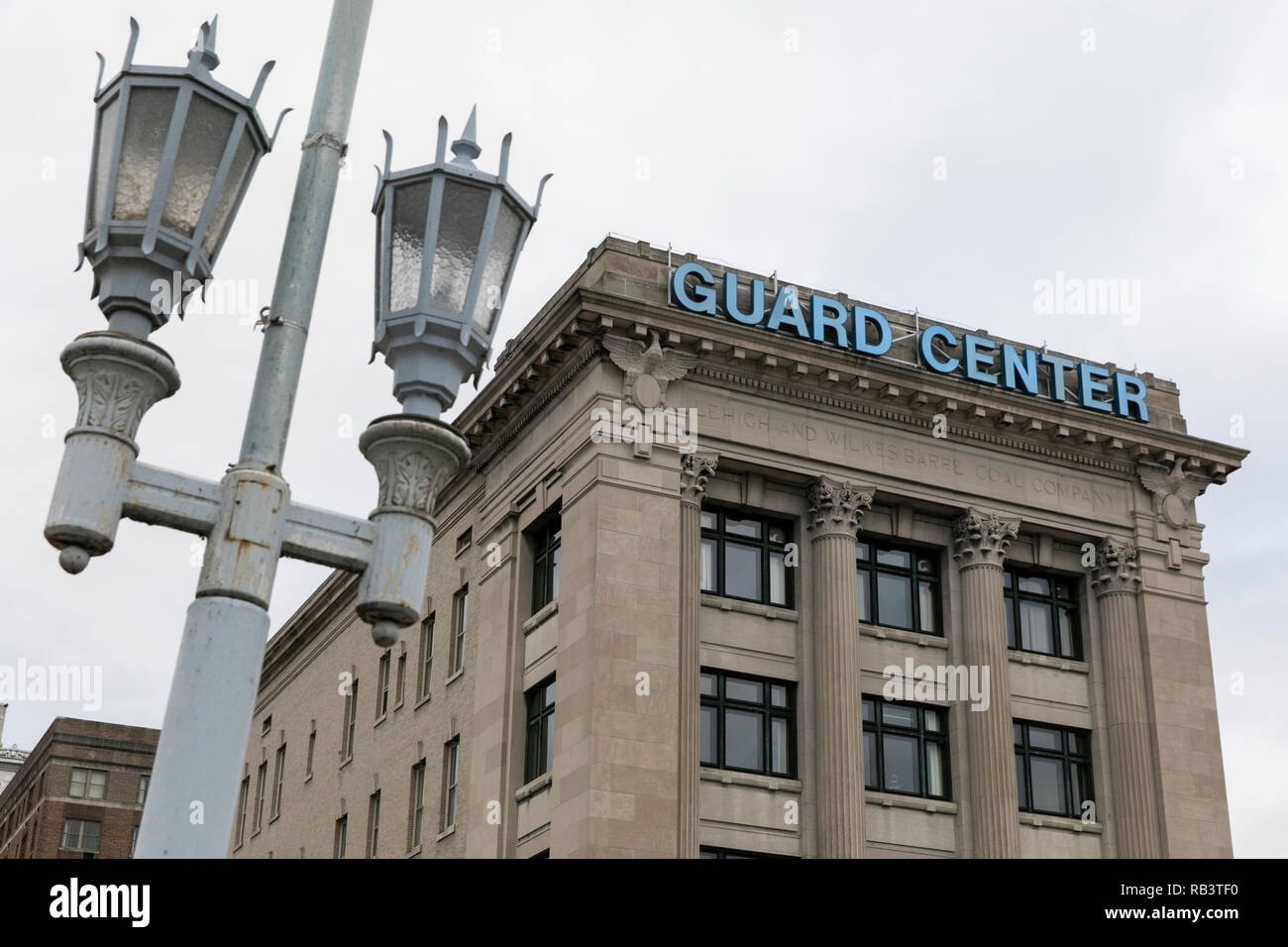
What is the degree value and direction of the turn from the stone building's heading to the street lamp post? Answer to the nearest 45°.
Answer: approximately 45° to its right

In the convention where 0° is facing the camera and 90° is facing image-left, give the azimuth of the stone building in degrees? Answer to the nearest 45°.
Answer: approximately 315°
